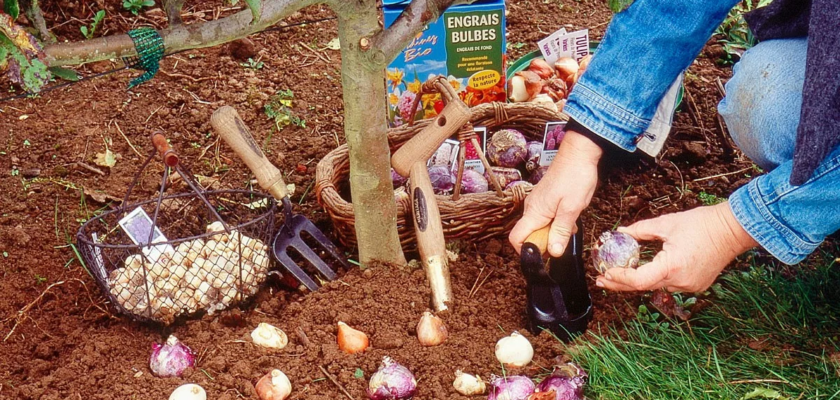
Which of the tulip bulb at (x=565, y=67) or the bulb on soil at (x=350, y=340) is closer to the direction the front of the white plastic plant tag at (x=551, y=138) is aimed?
the bulb on soil

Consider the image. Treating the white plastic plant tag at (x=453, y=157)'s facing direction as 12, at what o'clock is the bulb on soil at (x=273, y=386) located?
The bulb on soil is roughly at 1 o'clock from the white plastic plant tag.

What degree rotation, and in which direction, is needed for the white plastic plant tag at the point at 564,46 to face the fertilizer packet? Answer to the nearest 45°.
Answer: approximately 45° to its right

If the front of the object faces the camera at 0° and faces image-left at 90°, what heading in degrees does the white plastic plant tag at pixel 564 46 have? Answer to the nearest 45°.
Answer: approximately 0°

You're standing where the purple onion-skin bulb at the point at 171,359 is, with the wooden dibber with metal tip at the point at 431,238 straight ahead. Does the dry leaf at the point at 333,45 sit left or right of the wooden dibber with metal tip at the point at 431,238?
left

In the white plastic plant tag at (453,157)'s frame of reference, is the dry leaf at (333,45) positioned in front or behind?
behind

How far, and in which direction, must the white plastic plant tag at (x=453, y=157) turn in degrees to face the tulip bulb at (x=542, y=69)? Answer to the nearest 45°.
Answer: approximately 135° to its left
